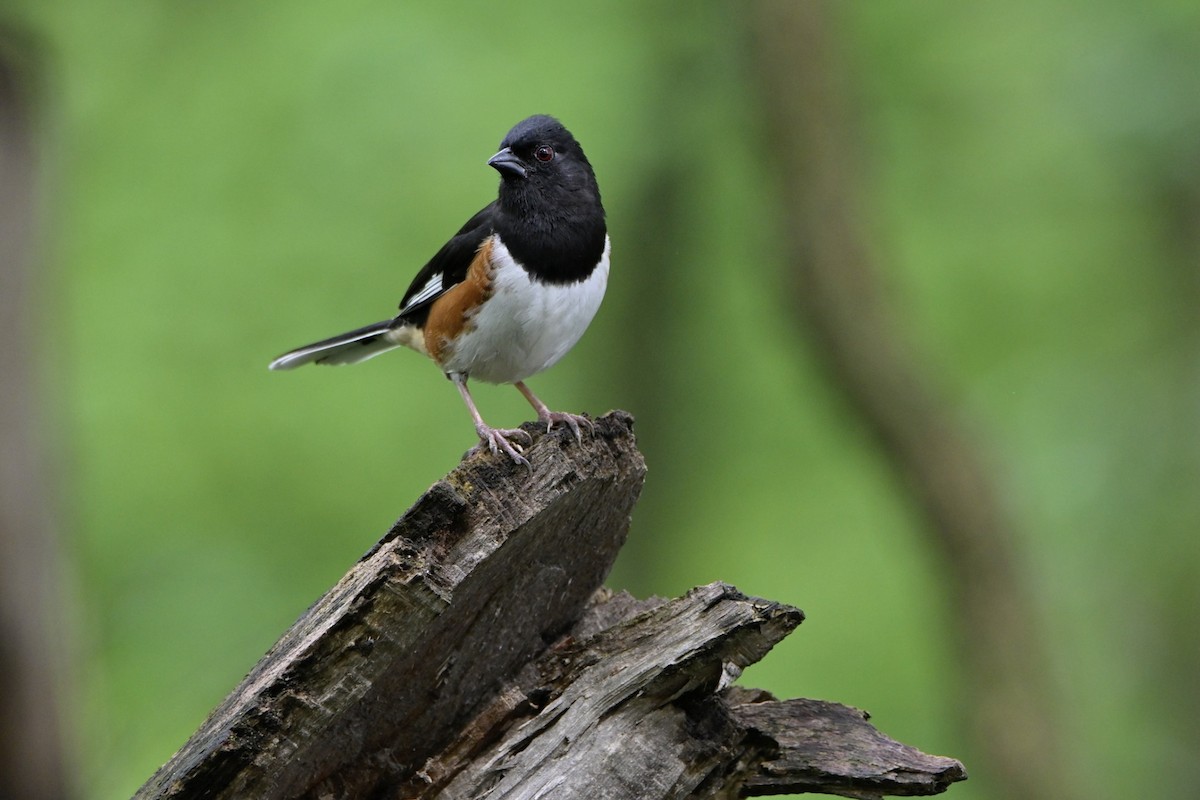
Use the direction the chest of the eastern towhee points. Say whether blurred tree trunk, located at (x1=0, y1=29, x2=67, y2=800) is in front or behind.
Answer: behind

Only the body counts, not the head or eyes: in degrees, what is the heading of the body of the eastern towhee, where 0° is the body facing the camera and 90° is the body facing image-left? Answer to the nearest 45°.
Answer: approximately 315°

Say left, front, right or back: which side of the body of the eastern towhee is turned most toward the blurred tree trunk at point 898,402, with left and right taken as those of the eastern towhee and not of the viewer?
left
